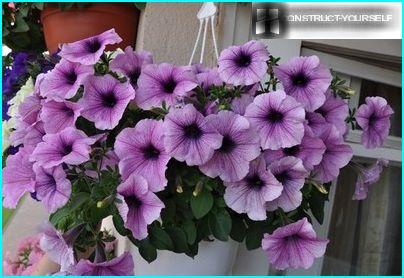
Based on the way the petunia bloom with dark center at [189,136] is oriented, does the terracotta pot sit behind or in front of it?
behind

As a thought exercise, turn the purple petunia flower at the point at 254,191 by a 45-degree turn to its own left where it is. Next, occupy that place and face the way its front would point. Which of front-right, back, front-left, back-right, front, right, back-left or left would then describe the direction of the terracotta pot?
back

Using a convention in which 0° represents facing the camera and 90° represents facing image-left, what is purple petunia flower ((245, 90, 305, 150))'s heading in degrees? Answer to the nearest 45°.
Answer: approximately 0°
